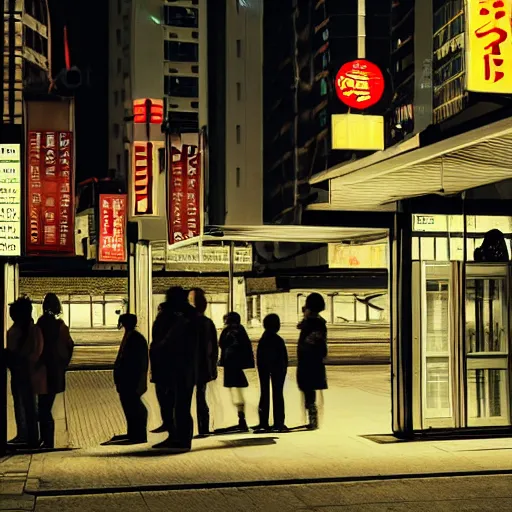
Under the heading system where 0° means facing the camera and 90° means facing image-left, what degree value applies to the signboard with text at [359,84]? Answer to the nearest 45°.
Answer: approximately 0°

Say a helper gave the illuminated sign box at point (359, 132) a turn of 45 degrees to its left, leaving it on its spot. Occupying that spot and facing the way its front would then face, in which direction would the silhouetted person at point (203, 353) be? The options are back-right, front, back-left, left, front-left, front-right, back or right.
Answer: front-right

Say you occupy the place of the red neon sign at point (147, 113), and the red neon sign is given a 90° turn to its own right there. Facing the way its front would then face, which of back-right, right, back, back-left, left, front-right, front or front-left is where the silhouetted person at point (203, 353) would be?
left

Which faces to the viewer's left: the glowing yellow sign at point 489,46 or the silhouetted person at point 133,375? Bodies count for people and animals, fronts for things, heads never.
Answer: the silhouetted person

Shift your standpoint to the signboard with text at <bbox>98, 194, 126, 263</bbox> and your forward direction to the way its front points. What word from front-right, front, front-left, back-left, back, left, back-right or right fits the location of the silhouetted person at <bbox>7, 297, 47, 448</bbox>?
front

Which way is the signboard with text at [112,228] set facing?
toward the camera

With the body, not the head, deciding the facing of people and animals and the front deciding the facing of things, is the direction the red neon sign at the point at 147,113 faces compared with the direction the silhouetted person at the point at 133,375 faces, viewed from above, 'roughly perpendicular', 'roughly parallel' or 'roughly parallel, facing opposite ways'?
roughly perpendicular

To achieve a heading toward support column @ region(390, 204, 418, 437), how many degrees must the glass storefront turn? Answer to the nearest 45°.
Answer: approximately 90° to its right

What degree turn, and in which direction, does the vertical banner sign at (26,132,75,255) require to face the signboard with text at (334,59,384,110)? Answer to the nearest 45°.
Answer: approximately 135° to its left

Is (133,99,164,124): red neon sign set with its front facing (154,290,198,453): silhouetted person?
yes

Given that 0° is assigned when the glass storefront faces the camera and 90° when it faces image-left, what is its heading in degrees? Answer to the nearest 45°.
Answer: approximately 0°

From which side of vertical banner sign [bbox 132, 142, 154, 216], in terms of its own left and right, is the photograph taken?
front

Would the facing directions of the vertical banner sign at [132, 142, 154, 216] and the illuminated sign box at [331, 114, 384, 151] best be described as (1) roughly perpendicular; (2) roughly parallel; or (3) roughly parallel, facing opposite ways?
roughly parallel

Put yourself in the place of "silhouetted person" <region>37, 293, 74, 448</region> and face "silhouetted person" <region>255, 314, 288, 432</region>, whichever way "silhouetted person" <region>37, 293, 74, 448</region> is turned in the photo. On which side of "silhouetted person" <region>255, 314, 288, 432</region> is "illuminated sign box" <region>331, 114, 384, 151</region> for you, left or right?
left

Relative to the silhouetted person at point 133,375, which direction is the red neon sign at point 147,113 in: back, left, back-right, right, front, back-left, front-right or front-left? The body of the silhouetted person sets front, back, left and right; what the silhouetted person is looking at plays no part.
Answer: right

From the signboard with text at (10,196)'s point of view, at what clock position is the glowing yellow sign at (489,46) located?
The glowing yellow sign is roughly at 10 o'clock from the signboard with text.
